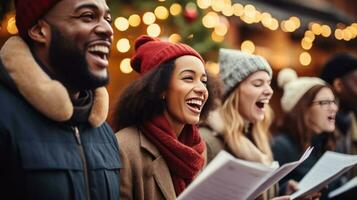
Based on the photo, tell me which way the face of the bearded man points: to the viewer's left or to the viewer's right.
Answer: to the viewer's right

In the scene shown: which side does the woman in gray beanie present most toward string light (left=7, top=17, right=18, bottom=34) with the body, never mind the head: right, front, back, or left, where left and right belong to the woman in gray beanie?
back

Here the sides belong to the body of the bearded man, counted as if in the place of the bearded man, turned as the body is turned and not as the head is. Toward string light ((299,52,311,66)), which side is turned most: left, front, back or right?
left

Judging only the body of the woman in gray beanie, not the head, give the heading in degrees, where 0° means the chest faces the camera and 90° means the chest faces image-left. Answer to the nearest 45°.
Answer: approximately 315°

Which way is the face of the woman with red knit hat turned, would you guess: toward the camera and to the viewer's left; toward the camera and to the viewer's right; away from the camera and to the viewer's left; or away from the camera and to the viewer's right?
toward the camera and to the viewer's right

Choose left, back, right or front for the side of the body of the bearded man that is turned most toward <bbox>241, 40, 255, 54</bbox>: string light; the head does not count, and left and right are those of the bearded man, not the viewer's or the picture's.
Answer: left

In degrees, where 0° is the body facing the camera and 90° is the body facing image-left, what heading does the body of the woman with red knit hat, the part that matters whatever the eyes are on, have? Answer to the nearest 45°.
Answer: approximately 315°

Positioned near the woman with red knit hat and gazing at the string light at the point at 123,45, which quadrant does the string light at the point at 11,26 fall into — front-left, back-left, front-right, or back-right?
front-left

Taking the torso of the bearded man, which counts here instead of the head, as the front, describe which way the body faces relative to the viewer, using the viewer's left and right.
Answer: facing the viewer and to the right of the viewer
